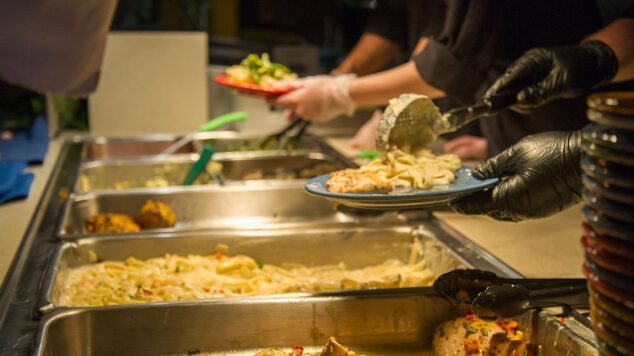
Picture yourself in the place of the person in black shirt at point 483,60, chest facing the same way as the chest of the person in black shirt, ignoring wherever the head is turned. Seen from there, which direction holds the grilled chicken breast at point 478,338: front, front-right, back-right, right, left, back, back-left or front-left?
left

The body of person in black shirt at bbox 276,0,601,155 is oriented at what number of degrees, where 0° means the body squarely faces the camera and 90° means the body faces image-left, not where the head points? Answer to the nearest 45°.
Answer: approximately 90°

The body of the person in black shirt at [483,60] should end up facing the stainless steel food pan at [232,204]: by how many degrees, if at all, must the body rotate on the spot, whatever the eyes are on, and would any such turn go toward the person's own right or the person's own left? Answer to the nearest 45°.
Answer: approximately 45° to the person's own left

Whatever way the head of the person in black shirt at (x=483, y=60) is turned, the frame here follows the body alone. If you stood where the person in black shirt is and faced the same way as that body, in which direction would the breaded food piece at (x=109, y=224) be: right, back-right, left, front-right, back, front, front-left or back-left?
front-left

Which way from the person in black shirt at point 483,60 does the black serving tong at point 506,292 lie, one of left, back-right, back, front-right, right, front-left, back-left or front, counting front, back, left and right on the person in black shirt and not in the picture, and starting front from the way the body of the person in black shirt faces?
left

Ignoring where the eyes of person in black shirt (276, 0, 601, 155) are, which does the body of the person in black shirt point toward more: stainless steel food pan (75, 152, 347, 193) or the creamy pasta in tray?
the stainless steel food pan

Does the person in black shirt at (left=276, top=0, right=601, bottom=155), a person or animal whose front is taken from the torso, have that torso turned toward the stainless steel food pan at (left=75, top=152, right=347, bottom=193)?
yes

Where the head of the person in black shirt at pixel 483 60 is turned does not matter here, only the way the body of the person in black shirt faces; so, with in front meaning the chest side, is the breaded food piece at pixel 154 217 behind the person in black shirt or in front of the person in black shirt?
in front

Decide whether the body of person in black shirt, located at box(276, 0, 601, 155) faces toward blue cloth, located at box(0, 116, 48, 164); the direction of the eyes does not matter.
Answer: yes

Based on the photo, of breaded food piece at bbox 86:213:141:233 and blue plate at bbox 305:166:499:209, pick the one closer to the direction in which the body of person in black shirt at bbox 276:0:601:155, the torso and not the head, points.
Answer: the breaded food piece
